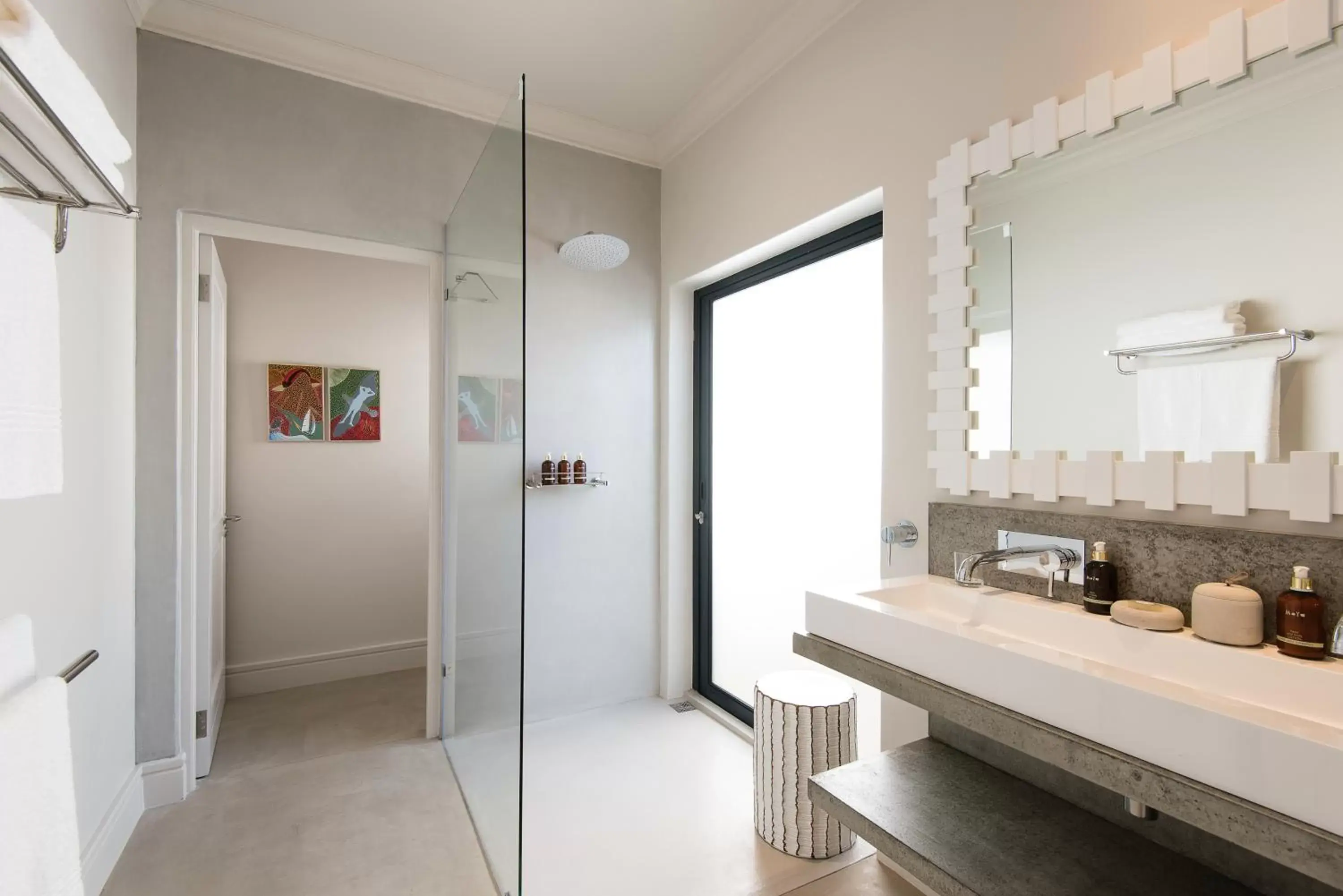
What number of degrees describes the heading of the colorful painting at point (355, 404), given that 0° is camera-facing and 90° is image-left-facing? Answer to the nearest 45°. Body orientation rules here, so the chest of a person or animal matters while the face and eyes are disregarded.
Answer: approximately 0°

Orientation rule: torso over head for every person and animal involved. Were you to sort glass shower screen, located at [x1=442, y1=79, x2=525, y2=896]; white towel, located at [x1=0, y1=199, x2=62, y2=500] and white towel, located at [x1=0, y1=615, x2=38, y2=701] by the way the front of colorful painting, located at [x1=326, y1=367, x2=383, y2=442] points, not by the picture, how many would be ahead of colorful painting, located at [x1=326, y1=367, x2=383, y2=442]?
3

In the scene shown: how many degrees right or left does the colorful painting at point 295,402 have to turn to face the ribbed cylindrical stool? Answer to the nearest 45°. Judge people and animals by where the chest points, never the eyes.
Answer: approximately 45° to its left

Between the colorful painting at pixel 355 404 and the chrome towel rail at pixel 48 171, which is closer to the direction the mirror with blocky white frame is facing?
the chrome towel rail

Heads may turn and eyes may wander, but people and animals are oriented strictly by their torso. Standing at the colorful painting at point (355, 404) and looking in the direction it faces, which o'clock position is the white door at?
The white door is roughly at 1 o'clock from the colorful painting.

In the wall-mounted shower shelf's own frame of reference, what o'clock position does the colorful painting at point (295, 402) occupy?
The colorful painting is roughly at 4 o'clock from the wall-mounted shower shelf.

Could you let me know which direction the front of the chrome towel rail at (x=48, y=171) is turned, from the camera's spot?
facing to the right of the viewer

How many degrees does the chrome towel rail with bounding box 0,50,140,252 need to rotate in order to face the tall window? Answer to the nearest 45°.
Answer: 0° — it already faces it

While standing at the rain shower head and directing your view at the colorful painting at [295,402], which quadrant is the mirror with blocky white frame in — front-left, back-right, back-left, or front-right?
back-left
